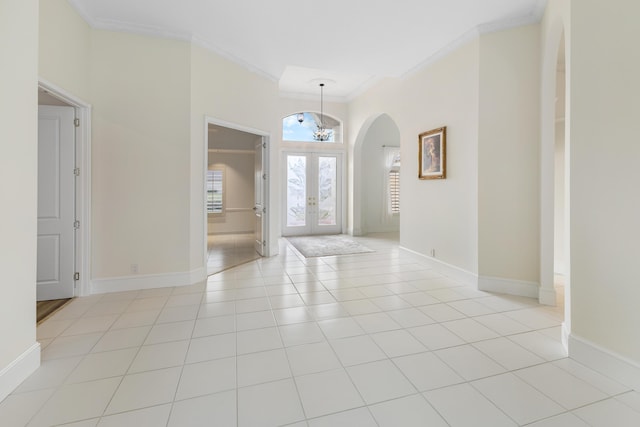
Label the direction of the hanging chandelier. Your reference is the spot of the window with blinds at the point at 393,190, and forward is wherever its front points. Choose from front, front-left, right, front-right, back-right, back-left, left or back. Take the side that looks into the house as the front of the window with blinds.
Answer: front-right

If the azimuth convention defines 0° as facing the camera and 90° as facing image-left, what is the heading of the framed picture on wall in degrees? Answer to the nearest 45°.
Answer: approximately 45°

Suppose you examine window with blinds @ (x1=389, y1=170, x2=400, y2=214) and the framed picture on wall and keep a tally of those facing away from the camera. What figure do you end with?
0

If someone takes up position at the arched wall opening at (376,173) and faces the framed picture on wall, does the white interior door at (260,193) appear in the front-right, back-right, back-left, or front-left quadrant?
front-right

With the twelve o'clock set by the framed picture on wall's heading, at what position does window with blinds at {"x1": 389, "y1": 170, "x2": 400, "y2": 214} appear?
The window with blinds is roughly at 4 o'clock from the framed picture on wall.

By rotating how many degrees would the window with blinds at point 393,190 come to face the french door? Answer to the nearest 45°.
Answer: approximately 45° to its right

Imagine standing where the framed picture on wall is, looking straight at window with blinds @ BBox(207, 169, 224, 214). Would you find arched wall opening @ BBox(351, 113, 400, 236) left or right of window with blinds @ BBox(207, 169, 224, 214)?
right

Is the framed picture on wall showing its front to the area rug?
no

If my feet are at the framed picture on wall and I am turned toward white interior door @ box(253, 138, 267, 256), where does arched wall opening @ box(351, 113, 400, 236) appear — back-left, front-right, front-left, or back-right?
front-right

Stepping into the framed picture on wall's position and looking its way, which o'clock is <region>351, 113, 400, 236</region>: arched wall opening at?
The arched wall opening is roughly at 4 o'clock from the framed picture on wall.
